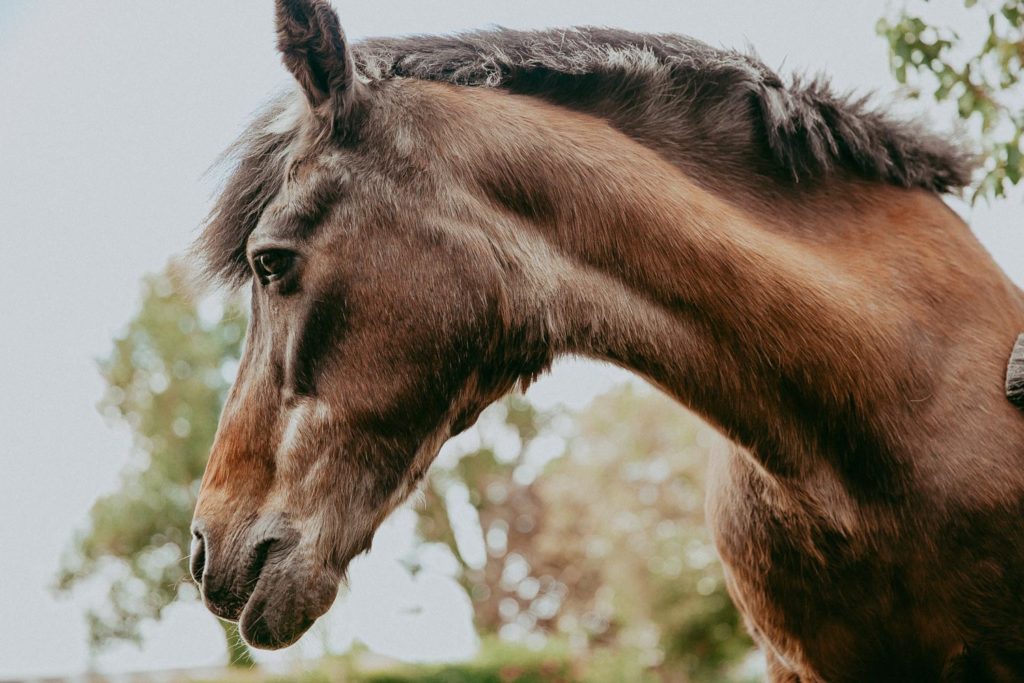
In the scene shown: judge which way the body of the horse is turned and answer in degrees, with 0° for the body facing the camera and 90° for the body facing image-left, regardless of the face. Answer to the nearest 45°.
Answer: approximately 90°
